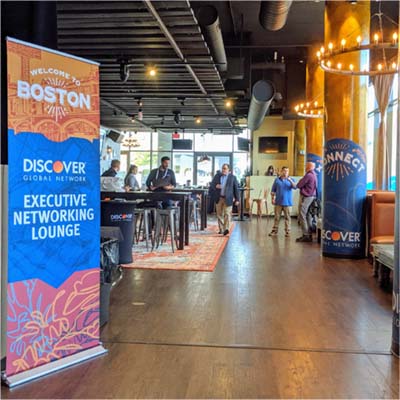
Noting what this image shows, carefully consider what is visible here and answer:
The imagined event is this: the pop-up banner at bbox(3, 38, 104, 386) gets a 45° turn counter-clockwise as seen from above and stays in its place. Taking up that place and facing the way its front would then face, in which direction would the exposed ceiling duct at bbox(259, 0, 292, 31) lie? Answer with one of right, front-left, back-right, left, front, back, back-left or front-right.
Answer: front-left

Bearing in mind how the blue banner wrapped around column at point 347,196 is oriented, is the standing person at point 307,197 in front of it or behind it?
behind

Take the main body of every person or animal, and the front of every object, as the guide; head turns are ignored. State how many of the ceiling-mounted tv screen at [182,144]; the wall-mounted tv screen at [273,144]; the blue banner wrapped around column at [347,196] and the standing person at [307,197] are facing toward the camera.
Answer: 3

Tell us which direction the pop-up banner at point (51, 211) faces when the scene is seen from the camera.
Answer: facing the viewer and to the right of the viewer

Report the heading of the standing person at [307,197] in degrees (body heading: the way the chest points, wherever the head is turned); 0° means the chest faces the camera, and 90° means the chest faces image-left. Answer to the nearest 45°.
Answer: approximately 90°

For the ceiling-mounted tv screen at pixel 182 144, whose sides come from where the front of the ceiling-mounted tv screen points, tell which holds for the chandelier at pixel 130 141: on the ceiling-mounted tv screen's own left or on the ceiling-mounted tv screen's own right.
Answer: on the ceiling-mounted tv screen's own right

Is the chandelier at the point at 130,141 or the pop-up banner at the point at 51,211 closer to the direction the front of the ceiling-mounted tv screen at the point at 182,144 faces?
the pop-up banner

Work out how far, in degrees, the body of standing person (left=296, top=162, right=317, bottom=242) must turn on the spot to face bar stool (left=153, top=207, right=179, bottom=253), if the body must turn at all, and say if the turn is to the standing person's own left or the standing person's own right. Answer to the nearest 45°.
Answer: approximately 45° to the standing person's own left

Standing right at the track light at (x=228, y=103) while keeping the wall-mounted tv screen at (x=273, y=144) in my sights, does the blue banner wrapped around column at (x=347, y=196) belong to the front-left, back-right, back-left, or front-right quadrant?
back-right

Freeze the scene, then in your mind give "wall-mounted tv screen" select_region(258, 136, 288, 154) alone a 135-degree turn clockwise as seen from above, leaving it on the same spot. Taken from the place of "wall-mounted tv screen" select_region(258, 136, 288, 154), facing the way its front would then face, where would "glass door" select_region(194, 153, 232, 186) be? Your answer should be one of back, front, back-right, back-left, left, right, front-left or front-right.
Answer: front

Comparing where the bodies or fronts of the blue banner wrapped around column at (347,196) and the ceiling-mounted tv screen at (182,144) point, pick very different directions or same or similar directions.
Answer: same or similar directions

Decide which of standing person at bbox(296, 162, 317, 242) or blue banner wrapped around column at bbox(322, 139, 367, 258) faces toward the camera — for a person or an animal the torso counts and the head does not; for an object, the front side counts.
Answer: the blue banner wrapped around column

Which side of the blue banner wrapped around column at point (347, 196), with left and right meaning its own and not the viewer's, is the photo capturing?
front

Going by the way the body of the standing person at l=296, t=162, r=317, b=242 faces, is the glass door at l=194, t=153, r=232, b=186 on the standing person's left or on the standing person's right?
on the standing person's right

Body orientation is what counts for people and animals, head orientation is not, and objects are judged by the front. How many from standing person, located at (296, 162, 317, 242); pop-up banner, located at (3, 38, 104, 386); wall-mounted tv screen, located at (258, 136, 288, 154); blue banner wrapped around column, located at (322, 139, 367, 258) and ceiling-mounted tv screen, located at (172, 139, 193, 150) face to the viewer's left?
1

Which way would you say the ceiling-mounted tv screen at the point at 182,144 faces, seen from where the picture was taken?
facing the viewer

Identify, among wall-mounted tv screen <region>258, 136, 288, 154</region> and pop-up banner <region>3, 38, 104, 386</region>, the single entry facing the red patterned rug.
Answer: the wall-mounted tv screen

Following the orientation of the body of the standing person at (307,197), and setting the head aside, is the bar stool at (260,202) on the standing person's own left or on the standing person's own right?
on the standing person's own right

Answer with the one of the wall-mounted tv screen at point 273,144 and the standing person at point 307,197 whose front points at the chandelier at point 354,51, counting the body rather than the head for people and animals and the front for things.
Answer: the wall-mounted tv screen
